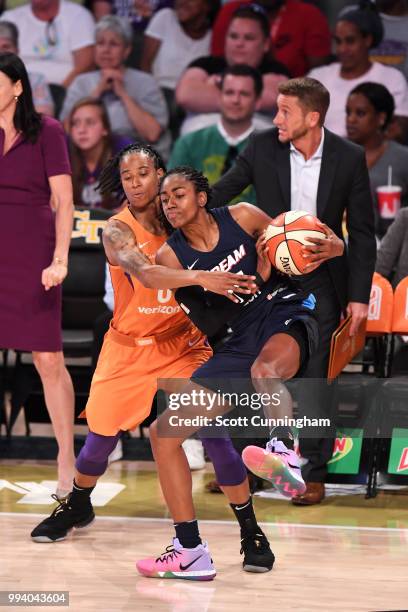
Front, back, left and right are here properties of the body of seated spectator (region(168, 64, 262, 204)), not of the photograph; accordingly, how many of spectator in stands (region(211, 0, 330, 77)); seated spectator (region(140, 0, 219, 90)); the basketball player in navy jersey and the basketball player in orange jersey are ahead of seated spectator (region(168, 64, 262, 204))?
2

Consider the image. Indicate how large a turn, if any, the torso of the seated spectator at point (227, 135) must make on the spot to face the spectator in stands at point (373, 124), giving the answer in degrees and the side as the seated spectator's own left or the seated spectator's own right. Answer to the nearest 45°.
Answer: approximately 90° to the seated spectator's own left

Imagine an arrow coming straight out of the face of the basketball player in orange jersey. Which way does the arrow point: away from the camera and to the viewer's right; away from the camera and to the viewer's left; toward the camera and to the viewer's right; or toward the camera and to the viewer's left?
toward the camera and to the viewer's right

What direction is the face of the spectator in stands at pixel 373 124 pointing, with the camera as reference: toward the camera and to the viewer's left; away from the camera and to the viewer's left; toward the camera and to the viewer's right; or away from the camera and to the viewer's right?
toward the camera and to the viewer's left

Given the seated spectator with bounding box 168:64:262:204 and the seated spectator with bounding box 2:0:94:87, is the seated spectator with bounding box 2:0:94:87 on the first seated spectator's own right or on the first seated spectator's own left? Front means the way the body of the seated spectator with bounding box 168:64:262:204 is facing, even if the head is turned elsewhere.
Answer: on the first seated spectator's own right

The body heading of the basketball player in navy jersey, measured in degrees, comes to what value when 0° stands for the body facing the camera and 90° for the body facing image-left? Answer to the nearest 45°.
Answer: approximately 45°

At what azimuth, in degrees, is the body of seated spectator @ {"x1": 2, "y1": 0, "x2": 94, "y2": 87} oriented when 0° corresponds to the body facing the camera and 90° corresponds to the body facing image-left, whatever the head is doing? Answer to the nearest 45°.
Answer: approximately 0°

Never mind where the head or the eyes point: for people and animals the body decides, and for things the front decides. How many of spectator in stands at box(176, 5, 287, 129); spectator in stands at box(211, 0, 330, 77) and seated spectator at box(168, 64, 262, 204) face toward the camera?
3

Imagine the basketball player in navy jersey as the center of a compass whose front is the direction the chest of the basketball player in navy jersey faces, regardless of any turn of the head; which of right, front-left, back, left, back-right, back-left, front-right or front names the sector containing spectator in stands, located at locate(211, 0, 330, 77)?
back-right

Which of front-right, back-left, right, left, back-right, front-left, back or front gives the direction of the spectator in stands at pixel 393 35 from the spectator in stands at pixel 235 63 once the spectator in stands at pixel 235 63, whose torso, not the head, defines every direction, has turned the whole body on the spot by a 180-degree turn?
right

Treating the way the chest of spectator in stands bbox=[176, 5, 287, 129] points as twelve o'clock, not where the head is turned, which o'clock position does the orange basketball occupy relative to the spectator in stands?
The orange basketball is roughly at 12 o'clock from the spectator in stands.
